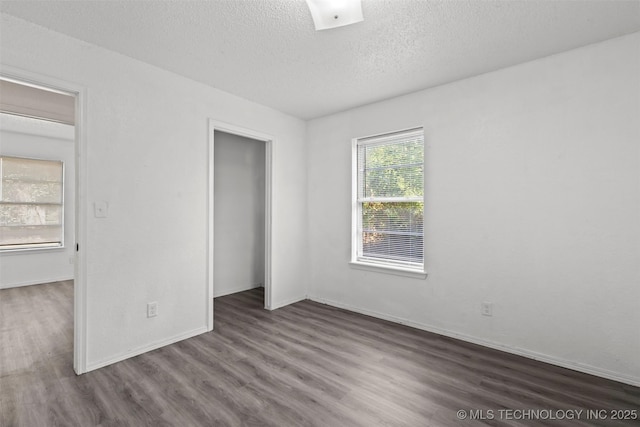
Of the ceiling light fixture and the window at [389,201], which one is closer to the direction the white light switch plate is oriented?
the ceiling light fixture

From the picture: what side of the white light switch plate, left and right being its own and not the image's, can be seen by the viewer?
front

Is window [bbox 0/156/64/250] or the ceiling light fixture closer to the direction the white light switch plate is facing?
the ceiling light fixture

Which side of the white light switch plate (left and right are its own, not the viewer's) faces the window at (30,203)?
back

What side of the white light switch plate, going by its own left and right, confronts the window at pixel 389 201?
left

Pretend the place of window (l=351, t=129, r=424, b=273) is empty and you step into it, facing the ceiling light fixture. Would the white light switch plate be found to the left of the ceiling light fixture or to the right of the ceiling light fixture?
right

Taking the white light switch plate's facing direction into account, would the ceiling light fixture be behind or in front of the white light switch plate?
in front
